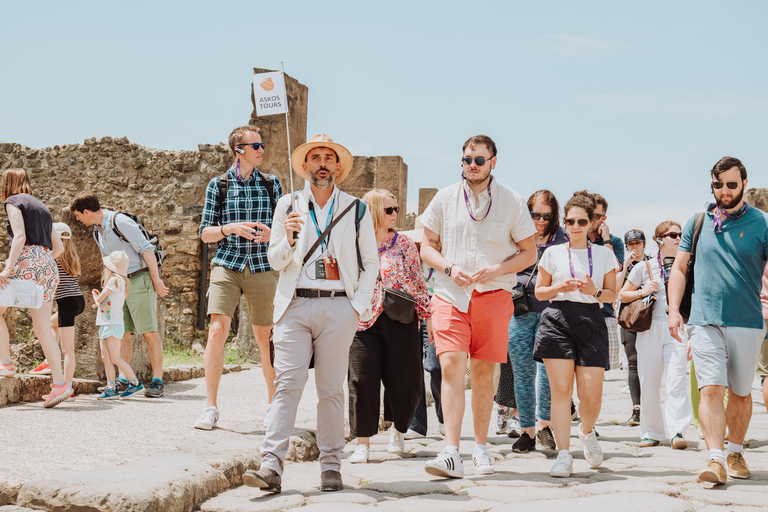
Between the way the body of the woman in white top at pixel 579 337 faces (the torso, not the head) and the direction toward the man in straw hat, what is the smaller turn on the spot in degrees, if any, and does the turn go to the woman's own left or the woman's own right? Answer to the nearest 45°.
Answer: approximately 45° to the woman's own right

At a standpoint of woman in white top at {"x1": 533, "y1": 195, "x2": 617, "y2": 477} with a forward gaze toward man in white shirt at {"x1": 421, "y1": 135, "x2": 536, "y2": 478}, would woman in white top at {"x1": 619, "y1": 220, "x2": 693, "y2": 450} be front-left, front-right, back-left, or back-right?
back-right

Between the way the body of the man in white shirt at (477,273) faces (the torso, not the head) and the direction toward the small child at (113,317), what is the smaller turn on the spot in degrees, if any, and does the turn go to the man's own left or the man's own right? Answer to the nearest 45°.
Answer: approximately 135° to the man's own right

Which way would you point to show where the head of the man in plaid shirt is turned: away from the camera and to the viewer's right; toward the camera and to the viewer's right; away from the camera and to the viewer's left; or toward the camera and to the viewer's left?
toward the camera and to the viewer's right

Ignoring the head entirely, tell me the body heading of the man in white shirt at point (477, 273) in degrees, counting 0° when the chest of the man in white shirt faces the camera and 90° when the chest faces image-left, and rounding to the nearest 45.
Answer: approximately 0°

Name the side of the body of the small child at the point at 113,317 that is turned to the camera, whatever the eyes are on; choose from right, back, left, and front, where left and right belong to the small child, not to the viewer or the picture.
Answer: left

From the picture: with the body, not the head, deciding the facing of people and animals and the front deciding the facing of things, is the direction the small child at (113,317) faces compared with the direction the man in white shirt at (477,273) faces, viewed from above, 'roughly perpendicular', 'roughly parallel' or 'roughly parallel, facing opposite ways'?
roughly perpendicular
